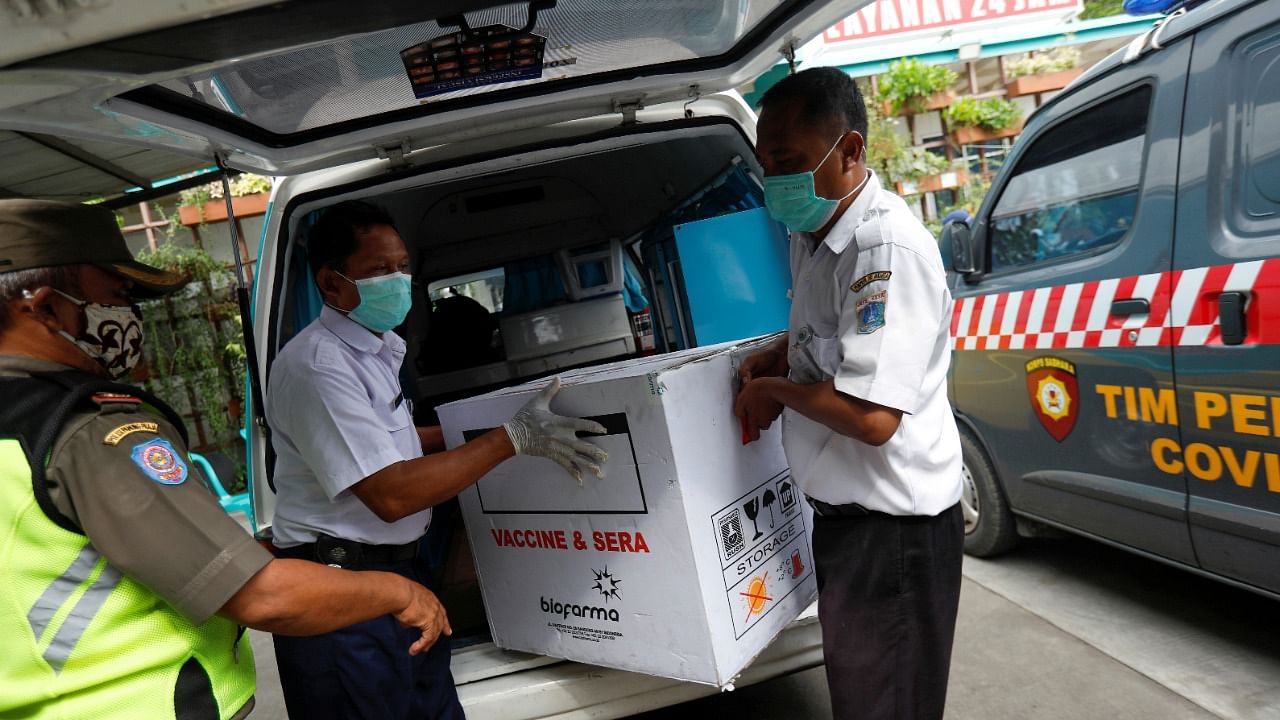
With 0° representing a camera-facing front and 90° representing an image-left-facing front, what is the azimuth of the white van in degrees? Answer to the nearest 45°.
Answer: approximately 180°

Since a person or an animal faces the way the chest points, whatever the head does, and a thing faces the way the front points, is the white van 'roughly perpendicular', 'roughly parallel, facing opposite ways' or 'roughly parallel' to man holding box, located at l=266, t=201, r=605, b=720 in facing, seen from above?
roughly perpendicular

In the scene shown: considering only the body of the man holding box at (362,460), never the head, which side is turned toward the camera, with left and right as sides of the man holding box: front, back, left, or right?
right

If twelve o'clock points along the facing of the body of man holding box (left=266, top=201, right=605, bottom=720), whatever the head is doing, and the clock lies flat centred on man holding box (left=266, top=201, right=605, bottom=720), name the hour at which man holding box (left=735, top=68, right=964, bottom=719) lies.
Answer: man holding box (left=735, top=68, right=964, bottom=719) is roughly at 1 o'clock from man holding box (left=266, top=201, right=605, bottom=720).

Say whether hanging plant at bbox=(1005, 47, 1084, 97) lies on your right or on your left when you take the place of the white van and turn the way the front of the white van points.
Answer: on your right

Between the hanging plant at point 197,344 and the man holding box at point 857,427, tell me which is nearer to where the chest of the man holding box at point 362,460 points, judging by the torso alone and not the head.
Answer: the man holding box

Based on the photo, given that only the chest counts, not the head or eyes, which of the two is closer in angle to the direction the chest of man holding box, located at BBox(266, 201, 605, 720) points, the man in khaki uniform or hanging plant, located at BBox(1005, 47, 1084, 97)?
the hanging plant

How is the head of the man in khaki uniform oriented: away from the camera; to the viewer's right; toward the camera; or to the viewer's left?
to the viewer's right
